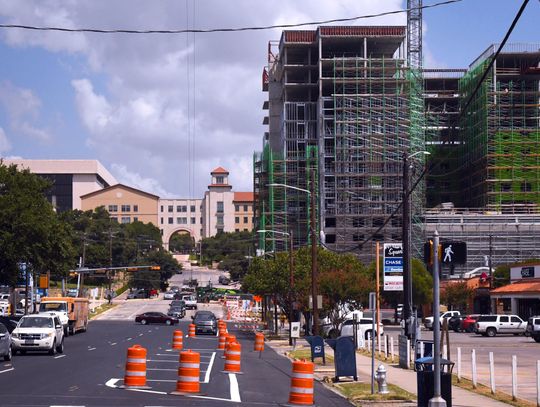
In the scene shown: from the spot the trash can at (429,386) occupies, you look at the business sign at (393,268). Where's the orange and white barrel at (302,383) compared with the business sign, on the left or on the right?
left

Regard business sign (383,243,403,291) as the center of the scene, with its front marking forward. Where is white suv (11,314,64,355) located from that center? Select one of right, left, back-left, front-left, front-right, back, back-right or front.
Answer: right

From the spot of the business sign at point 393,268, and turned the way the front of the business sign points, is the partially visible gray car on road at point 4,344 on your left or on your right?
on your right

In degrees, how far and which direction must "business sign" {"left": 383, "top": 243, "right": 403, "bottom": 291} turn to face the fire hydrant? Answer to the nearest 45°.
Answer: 0° — it already faces it

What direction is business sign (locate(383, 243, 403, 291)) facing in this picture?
toward the camera

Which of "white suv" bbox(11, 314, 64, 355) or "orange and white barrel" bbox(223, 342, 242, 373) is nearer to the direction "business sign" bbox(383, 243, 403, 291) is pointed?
the orange and white barrel

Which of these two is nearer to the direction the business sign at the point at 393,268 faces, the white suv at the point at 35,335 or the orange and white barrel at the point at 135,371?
the orange and white barrel

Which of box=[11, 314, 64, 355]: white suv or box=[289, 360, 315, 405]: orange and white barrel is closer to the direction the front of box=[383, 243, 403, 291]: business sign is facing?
the orange and white barrel

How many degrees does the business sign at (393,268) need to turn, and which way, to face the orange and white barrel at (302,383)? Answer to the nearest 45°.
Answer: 0° — it already faces it

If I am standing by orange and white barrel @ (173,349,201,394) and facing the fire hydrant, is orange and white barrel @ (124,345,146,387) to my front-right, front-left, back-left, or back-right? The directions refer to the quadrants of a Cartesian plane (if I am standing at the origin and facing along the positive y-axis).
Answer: back-left

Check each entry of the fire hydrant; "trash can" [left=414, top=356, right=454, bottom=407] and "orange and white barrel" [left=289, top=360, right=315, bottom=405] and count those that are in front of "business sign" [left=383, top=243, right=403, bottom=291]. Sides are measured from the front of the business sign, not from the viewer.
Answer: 3

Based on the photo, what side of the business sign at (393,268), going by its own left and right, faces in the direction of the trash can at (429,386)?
front
